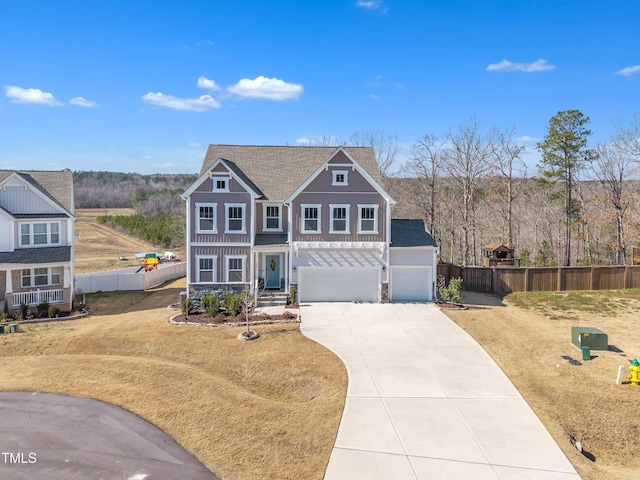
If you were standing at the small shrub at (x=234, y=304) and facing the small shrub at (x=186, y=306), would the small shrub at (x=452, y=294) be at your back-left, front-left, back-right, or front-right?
back-right

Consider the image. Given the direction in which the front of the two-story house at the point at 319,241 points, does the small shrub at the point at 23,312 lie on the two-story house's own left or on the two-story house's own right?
on the two-story house's own right

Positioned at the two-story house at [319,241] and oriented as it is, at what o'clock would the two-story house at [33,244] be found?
the two-story house at [33,244] is roughly at 3 o'clock from the two-story house at [319,241].

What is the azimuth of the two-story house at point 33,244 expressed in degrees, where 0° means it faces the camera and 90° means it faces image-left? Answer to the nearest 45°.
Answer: approximately 0°

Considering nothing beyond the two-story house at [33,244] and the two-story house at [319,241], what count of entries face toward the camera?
2

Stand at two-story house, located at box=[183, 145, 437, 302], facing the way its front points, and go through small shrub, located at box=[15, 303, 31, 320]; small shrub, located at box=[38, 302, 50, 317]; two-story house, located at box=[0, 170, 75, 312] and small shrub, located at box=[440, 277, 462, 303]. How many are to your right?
3

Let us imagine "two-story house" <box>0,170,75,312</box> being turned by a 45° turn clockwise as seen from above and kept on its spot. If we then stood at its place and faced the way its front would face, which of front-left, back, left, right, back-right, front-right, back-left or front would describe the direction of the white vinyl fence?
back
